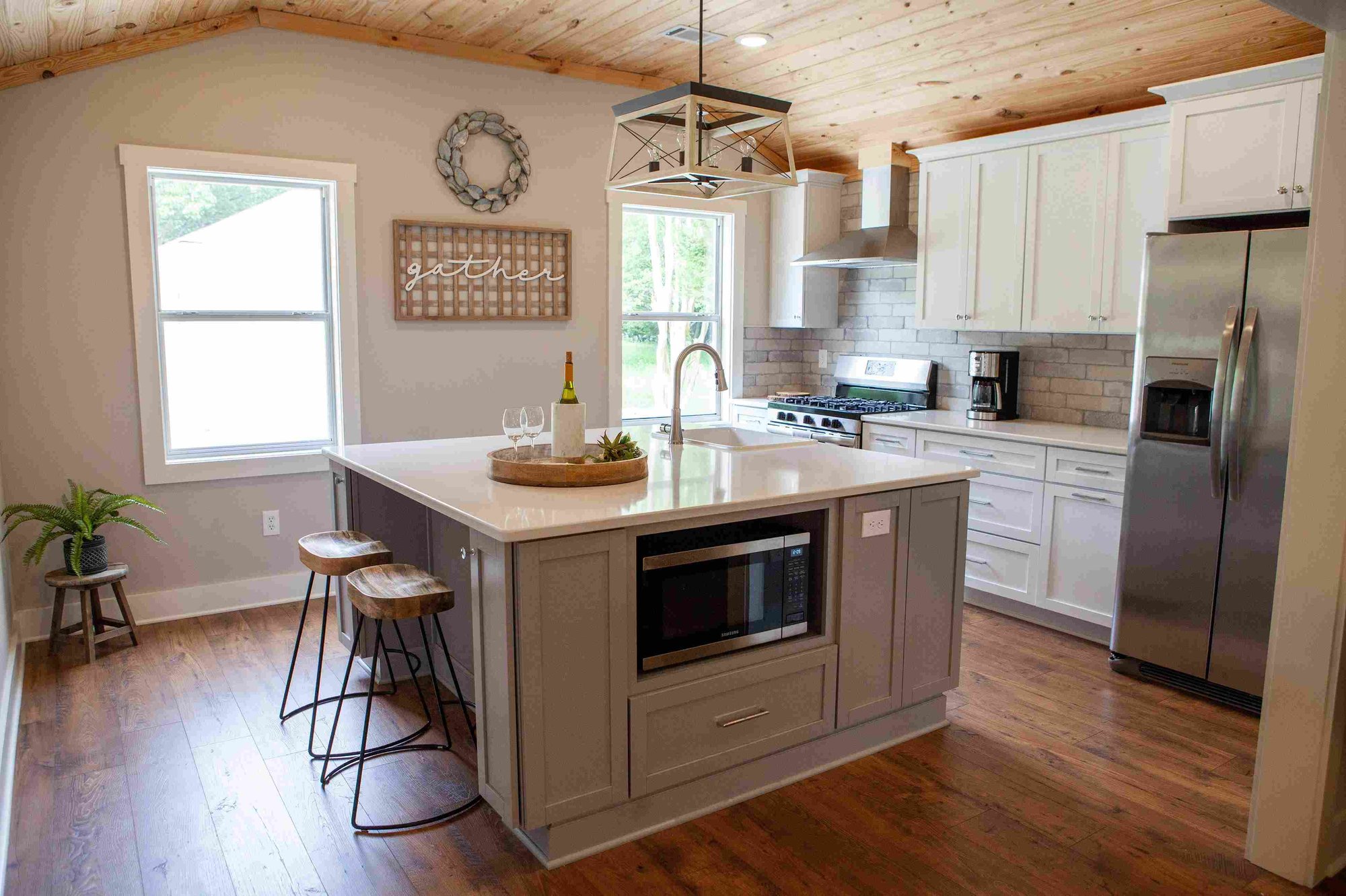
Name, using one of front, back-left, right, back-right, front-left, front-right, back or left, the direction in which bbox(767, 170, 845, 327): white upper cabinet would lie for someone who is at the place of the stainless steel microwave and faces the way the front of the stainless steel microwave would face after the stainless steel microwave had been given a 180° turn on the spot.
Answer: front-right

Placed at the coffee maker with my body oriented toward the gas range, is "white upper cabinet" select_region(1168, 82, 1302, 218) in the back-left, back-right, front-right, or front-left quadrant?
back-left

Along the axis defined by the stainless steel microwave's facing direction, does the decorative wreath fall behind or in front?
behind

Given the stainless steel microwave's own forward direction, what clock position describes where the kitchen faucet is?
The kitchen faucet is roughly at 7 o'clock from the stainless steel microwave.

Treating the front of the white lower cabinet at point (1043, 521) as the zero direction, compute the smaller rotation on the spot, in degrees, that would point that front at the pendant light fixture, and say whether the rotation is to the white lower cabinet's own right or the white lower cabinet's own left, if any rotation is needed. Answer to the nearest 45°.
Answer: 0° — it already faces it

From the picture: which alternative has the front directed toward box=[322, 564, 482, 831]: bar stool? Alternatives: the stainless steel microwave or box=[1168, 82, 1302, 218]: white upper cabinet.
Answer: the white upper cabinet
